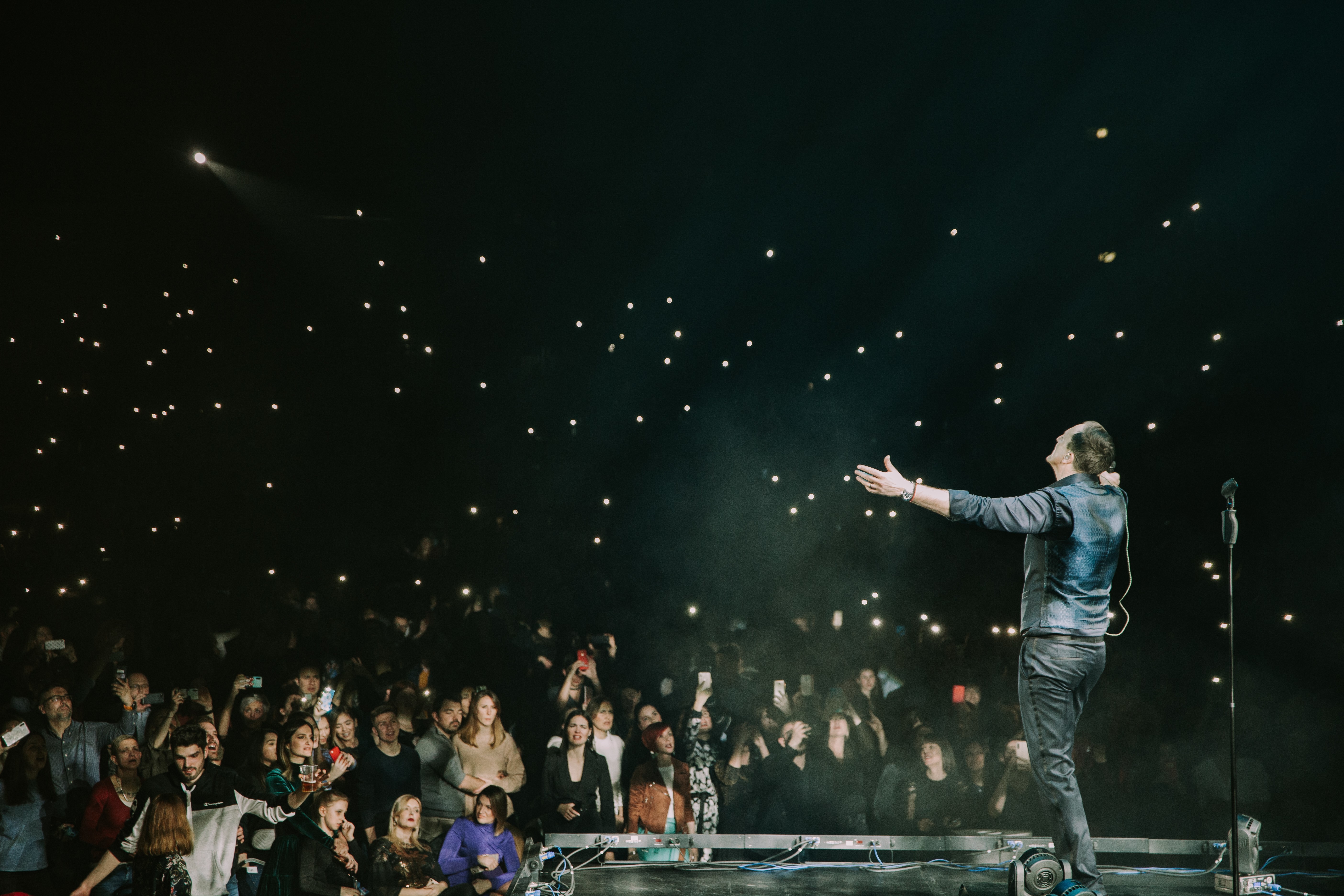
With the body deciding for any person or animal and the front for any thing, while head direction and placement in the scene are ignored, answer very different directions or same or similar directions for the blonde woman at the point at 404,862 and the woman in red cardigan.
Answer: same or similar directions

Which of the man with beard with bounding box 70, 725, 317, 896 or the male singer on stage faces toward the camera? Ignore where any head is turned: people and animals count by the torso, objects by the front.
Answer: the man with beard

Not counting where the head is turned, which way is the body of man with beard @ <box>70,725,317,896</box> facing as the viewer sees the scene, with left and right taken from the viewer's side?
facing the viewer

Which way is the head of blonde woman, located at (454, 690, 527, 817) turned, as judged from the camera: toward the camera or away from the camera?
toward the camera

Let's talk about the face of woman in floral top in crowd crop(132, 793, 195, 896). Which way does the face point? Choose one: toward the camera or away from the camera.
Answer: away from the camera

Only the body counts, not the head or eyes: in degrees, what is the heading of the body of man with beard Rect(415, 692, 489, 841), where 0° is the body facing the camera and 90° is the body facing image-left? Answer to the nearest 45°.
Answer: approximately 315°

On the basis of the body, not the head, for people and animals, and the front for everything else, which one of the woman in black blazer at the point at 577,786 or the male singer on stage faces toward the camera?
the woman in black blazer

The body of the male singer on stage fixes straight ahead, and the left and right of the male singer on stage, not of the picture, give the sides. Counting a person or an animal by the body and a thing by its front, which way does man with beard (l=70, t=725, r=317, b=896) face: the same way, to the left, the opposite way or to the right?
the opposite way

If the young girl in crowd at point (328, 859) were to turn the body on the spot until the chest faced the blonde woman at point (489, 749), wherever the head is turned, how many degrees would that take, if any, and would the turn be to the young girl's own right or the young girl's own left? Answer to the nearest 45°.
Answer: approximately 90° to the young girl's own left

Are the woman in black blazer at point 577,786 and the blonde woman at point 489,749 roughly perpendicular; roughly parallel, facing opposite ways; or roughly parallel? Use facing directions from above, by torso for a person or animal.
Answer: roughly parallel

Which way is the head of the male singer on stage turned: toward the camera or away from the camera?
away from the camera

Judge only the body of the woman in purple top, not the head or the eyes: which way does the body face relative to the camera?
toward the camera

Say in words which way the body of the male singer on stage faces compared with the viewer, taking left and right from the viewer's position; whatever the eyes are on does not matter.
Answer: facing away from the viewer and to the left of the viewer

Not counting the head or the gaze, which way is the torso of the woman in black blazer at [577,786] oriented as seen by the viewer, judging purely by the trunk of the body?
toward the camera

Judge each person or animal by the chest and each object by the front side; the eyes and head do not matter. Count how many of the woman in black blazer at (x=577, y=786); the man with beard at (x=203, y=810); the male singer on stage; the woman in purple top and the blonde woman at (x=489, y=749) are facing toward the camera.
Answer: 4
